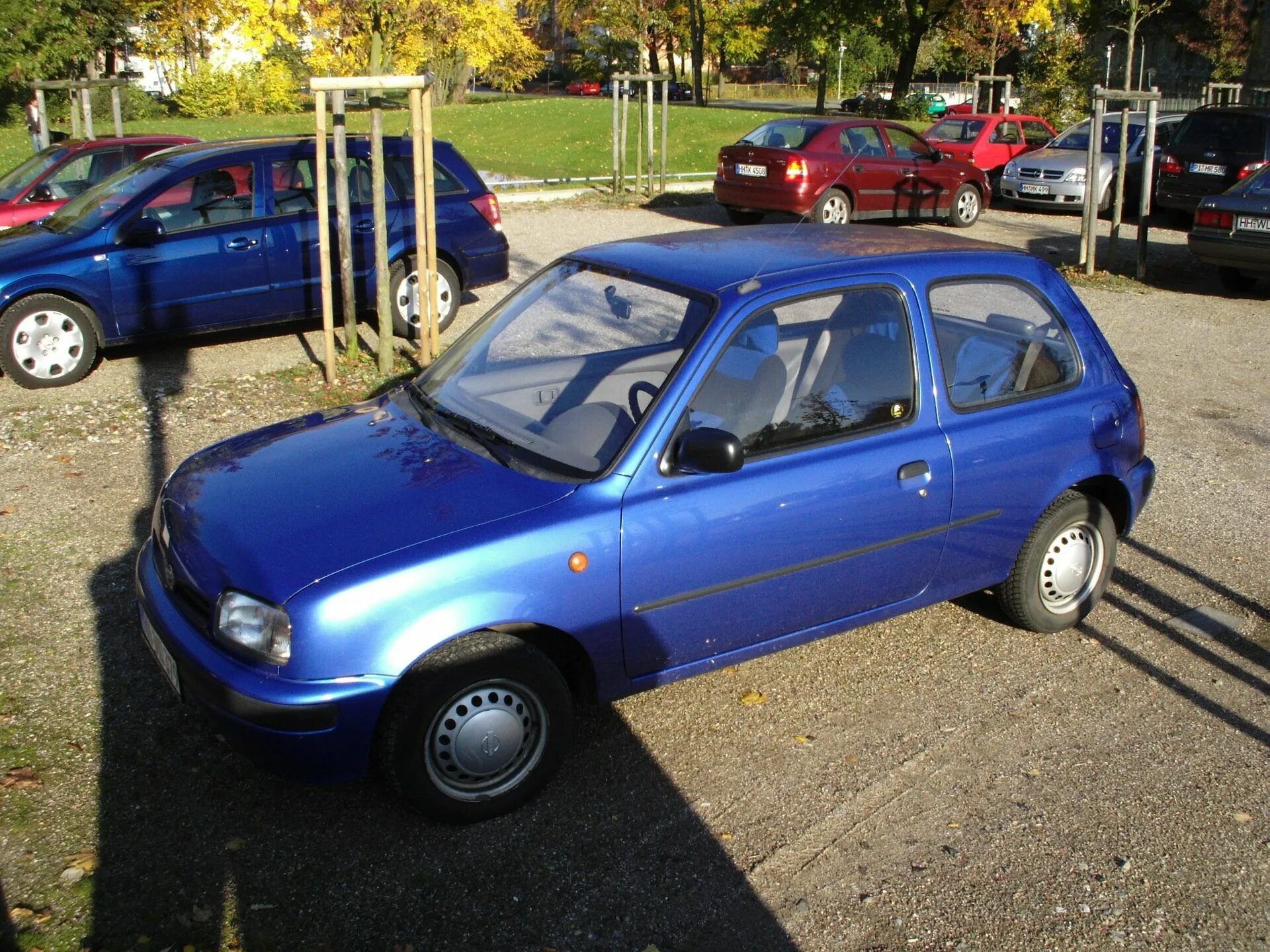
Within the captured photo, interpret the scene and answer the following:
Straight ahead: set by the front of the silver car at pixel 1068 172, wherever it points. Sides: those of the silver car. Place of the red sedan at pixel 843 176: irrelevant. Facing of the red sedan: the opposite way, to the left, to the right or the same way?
the opposite way

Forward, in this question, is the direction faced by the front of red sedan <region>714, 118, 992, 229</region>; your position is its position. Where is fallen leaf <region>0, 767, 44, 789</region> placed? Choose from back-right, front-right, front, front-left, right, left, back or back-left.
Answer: back-right

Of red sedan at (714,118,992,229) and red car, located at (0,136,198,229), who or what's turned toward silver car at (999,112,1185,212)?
the red sedan

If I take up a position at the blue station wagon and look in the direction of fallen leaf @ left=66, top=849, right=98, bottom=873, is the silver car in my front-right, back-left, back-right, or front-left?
back-left

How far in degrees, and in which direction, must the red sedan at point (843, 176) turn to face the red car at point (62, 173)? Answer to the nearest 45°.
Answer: approximately 180°

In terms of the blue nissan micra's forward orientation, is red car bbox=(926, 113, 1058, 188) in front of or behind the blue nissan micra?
behind

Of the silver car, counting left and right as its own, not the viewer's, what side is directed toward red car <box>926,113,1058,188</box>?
right

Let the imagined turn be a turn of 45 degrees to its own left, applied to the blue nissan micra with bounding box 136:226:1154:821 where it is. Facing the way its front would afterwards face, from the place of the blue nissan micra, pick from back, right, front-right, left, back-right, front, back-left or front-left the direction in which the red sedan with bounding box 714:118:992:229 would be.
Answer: back

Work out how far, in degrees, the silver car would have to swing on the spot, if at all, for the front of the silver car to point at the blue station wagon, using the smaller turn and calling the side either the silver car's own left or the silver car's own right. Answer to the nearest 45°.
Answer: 0° — it already faces it

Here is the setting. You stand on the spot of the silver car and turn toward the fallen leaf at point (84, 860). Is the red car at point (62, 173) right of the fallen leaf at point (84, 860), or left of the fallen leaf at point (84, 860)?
right

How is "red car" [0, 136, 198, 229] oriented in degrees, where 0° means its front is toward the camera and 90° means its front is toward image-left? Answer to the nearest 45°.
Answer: approximately 45°

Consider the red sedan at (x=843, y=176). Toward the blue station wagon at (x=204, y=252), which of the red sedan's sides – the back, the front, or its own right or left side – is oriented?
back

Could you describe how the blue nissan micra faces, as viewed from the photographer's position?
facing the viewer and to the left of the viewer
